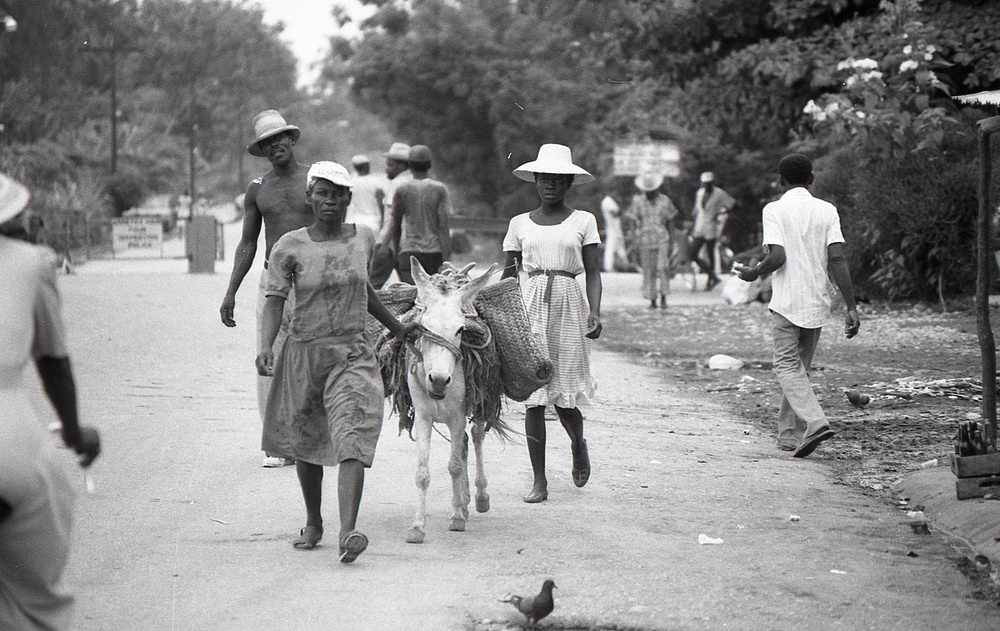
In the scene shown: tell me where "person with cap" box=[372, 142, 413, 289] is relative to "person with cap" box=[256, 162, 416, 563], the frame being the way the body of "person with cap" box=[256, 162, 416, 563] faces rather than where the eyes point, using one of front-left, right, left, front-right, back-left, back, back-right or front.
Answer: back

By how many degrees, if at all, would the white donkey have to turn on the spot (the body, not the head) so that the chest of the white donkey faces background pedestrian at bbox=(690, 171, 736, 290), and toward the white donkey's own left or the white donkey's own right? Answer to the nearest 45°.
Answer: approximately 180°

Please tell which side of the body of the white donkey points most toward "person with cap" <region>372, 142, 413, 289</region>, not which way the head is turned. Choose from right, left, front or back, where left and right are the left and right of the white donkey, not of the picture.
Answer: back

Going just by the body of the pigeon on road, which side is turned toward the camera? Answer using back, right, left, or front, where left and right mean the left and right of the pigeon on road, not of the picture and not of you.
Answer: right

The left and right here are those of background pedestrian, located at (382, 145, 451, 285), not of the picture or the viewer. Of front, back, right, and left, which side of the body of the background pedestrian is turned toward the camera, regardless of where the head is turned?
back

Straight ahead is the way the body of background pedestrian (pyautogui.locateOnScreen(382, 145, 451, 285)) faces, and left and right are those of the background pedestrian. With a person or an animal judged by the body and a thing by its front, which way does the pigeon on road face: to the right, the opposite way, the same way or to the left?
to the right

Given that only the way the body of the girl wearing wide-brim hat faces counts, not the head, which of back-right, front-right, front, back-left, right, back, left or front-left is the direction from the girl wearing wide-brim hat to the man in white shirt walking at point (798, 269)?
back-left

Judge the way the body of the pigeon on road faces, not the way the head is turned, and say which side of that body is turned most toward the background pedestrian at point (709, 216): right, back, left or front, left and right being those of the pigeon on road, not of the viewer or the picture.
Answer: left

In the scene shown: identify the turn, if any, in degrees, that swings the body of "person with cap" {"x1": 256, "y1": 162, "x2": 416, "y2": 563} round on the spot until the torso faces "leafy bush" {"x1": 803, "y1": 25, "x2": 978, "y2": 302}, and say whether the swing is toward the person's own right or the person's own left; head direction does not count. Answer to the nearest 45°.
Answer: approximately 135° to the person's own left

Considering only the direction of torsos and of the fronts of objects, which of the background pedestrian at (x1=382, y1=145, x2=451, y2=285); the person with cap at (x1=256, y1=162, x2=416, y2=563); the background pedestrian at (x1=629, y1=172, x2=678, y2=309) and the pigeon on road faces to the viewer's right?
the pigeon on road

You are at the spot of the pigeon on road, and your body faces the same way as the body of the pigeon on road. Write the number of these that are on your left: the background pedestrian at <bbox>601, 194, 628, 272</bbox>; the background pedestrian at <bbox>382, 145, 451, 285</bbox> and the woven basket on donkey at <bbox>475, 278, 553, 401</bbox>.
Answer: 3
